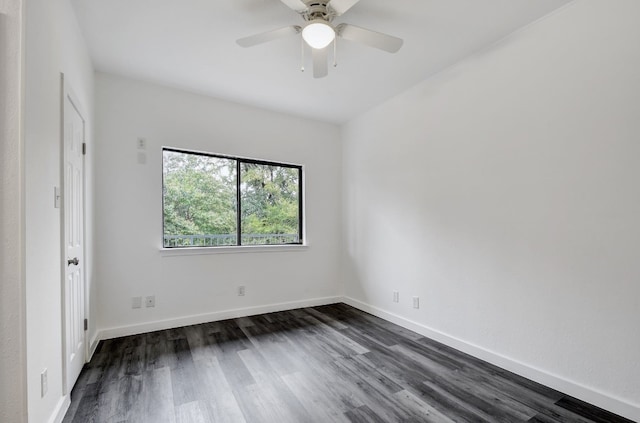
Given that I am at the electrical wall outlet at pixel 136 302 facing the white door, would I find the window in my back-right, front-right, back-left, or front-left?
back-left

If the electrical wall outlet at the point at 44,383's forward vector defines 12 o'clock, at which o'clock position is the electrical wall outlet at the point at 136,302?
the electrical wall outlet at the point at 136,302 is roughly at 10 o'clock from the electrical wall outlet at the point at 44,383.

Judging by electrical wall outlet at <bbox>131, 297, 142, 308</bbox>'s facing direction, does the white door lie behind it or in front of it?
in front

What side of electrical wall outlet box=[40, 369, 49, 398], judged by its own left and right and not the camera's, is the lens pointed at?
right

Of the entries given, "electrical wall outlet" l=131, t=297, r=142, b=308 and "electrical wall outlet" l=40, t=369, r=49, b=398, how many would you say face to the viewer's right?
1

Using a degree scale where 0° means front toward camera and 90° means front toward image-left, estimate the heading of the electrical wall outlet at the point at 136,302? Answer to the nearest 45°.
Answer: approximately 0°

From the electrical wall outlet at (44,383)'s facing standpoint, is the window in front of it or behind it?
in front

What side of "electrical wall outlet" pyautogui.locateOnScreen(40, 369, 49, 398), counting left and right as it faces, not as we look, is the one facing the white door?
left

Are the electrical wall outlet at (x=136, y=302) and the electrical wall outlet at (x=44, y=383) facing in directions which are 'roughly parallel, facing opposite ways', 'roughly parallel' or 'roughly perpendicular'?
roughly perpendicular
